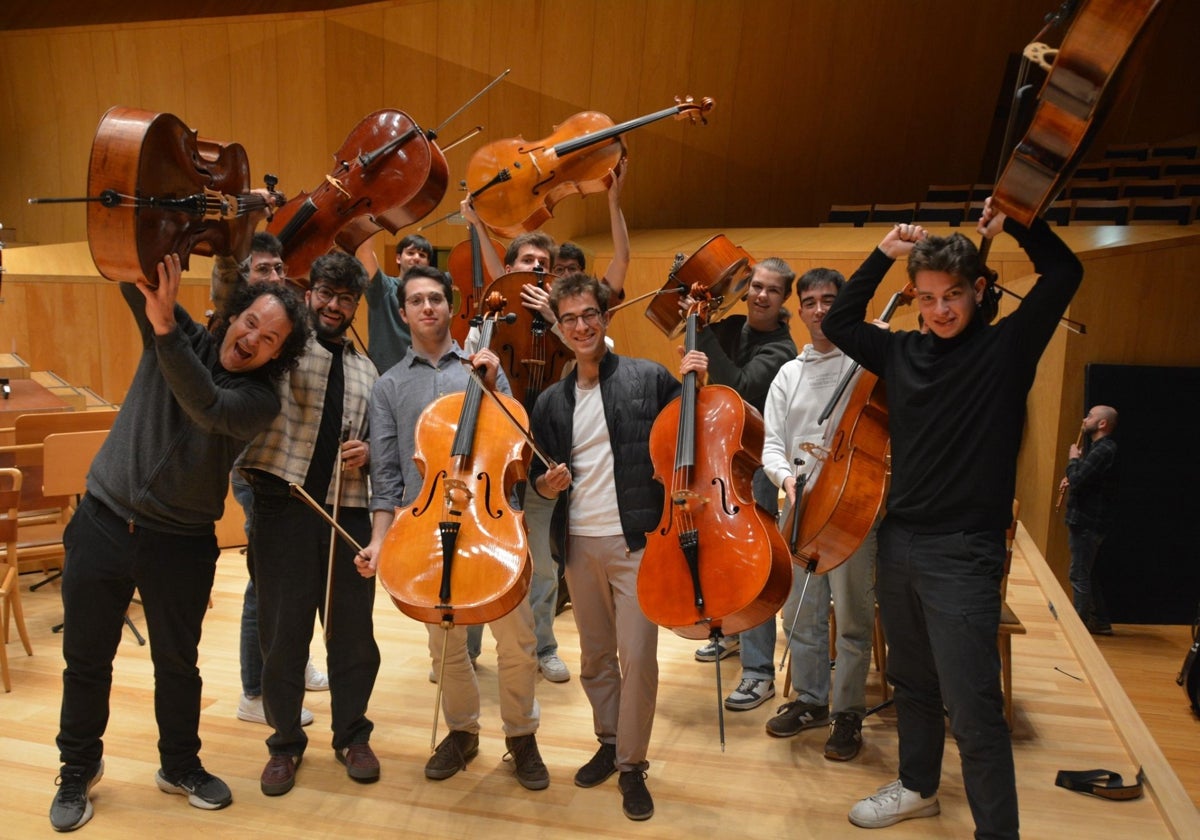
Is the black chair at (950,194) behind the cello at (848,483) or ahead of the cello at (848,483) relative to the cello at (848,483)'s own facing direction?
behind

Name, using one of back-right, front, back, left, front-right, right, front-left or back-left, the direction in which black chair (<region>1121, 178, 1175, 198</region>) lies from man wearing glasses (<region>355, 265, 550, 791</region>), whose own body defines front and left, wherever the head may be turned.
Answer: back-left

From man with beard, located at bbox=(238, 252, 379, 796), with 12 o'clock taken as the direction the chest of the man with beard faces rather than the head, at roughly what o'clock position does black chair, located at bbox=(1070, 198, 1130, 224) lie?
The black chair is roughly at 8 o'clock from the man with beard.

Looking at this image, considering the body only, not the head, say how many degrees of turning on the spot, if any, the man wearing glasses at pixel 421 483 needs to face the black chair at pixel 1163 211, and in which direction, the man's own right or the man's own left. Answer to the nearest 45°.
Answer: approximately 135° to the man's own left

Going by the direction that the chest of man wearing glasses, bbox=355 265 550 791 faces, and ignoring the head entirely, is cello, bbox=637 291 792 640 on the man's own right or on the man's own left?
on the man's own left

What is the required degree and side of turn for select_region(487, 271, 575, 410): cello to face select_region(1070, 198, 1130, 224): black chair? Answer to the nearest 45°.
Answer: approximately 135° to its left
